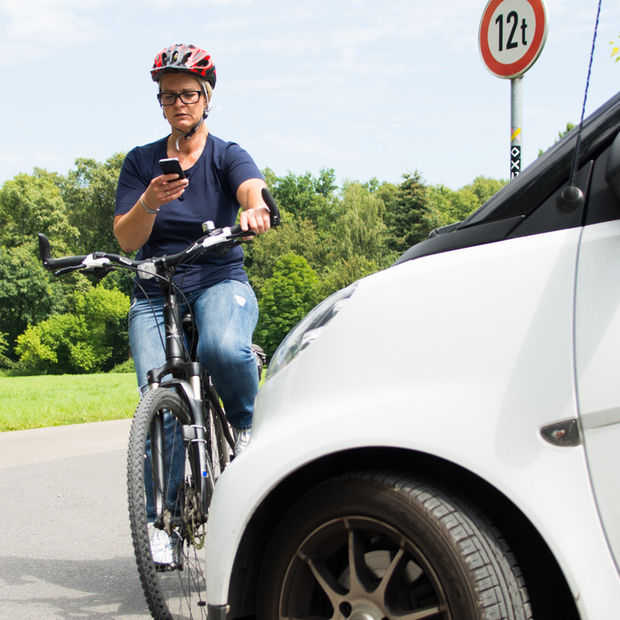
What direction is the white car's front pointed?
to the viewer's left

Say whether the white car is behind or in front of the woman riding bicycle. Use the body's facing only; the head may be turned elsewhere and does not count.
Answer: in front

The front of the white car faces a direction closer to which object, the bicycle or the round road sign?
the bicycle

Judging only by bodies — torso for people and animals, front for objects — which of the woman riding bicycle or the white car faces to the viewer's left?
the white car

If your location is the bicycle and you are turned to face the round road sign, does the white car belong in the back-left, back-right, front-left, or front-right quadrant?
back-right

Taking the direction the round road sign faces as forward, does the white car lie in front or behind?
in front

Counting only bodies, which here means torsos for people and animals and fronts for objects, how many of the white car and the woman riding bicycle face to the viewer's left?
1

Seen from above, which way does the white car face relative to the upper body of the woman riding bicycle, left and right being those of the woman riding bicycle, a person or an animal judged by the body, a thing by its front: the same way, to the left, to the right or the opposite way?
to the right

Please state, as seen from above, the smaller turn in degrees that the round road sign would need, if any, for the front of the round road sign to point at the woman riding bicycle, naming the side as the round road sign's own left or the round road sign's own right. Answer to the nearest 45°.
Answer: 0° — it already faces them

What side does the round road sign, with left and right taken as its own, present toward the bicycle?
front

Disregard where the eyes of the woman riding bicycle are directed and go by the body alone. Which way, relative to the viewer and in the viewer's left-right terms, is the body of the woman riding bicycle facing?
facing the viewer

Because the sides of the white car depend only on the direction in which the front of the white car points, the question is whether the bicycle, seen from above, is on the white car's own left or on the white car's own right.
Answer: on the white car's own right

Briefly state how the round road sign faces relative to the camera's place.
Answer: facing the viewer and to the left of the viewer
